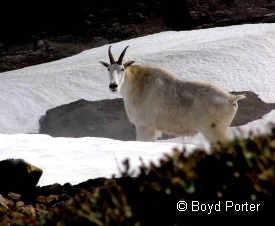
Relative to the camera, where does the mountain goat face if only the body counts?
to the viewer's left

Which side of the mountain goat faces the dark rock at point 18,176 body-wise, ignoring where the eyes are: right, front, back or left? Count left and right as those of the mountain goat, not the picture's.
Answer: left

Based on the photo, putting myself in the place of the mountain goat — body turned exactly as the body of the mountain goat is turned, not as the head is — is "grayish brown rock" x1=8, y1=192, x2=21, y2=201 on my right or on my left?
on my left
